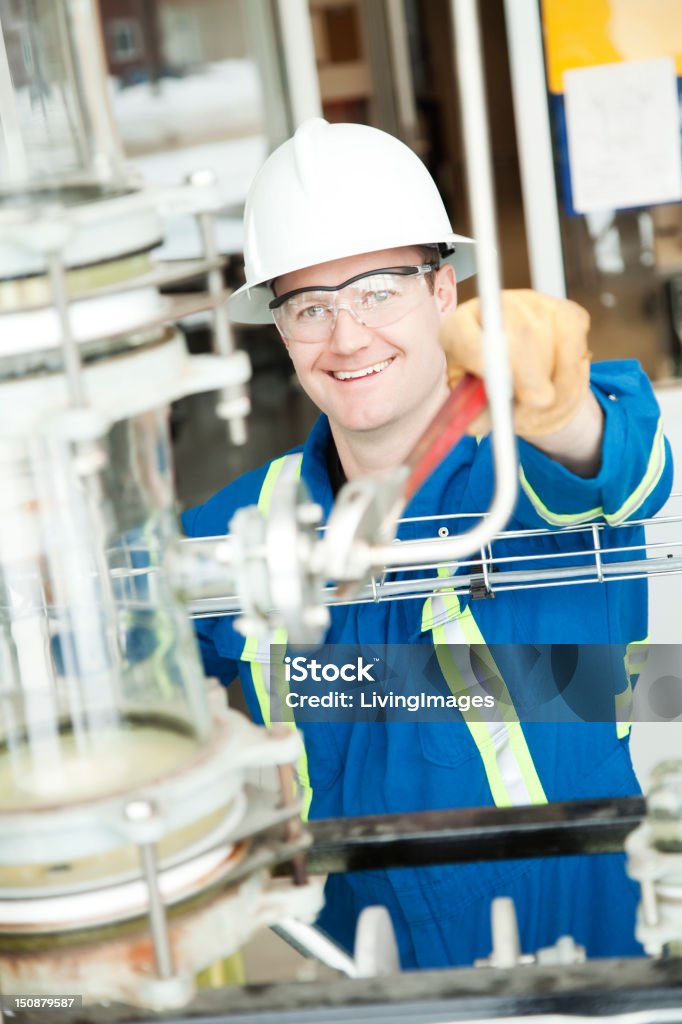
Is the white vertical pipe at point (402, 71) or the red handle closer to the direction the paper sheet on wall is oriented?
the red handle

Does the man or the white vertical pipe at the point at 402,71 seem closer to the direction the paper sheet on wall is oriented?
the man

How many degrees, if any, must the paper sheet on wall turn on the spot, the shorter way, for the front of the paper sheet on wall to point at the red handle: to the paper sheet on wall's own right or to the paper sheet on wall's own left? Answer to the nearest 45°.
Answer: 0° — it already faces it

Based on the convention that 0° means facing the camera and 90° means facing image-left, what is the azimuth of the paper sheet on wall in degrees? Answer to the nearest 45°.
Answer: approximately 0°

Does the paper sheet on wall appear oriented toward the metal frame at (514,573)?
yes

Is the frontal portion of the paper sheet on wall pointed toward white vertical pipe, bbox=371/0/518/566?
yes
